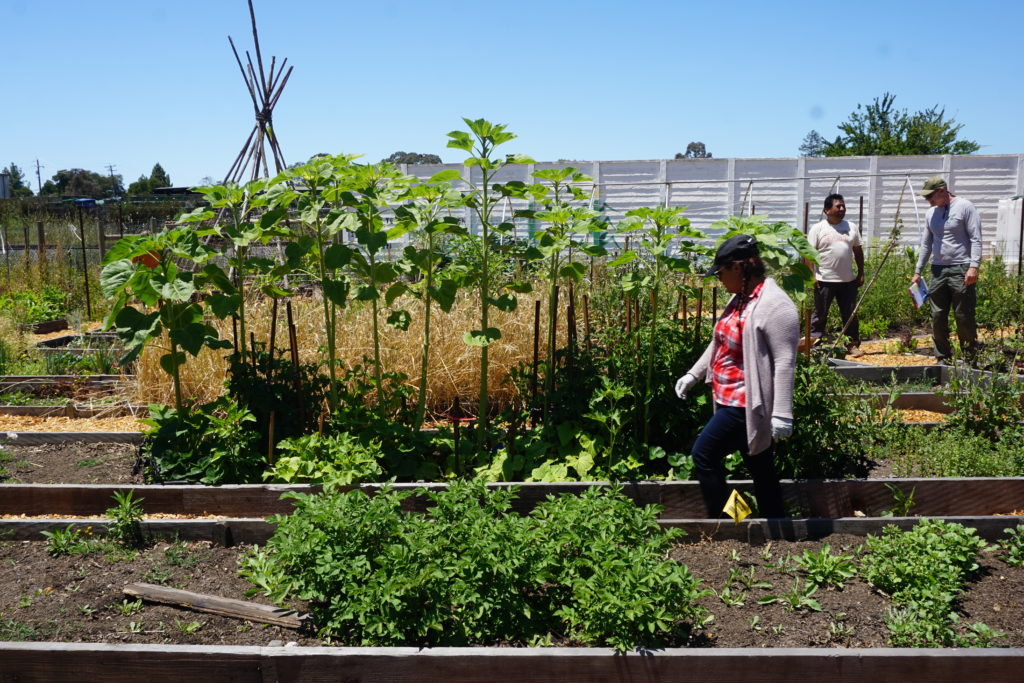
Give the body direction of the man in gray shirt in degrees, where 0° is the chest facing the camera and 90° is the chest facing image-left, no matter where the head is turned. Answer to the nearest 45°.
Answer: approximately 45°

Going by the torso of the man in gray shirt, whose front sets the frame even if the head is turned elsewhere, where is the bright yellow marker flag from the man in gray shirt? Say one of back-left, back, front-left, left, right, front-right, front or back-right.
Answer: front-left

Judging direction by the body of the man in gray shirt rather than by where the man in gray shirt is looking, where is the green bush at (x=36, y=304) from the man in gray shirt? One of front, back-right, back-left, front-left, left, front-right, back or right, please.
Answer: front-right

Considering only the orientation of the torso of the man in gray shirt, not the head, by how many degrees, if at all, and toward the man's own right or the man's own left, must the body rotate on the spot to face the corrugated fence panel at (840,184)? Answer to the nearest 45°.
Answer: approximately 135° to the man's own right
